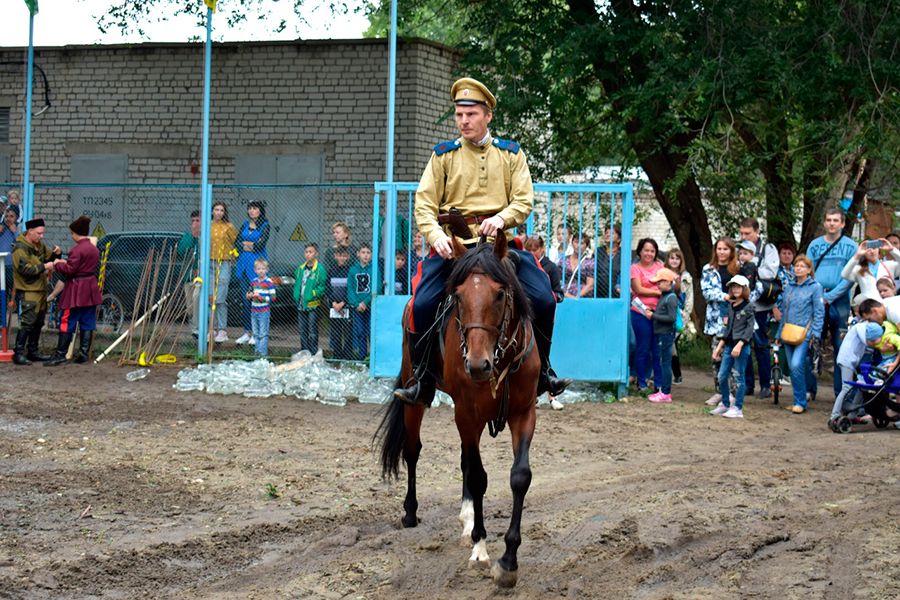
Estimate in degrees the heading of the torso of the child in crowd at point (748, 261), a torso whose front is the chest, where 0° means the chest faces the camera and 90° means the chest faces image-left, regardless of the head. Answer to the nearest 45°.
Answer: approximately 45°

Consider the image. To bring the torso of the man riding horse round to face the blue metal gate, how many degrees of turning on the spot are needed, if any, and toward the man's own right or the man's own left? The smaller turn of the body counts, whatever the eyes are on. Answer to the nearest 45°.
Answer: approximately 180°

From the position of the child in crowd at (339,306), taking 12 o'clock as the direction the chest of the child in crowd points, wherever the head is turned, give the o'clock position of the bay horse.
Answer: The bay horse is roughly at 12 o'clock from the child in crowd.

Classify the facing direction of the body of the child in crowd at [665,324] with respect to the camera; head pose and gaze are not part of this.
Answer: to the viewer's left

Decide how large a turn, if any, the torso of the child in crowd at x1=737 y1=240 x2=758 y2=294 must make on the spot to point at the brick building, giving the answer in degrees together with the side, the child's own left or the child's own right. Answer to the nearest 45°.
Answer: approximately 90° to the child's own right

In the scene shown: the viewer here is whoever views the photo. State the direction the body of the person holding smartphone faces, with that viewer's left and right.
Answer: facing the viewer

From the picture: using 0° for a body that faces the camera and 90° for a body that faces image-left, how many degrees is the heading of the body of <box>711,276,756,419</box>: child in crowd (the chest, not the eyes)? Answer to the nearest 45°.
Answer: approximately 45°

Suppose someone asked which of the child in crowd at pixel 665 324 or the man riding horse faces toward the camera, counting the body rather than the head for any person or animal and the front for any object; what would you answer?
the man riding horse

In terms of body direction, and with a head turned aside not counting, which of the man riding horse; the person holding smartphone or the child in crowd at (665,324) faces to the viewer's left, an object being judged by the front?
the child in crowd

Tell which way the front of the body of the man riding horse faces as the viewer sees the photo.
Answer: toward the camera
